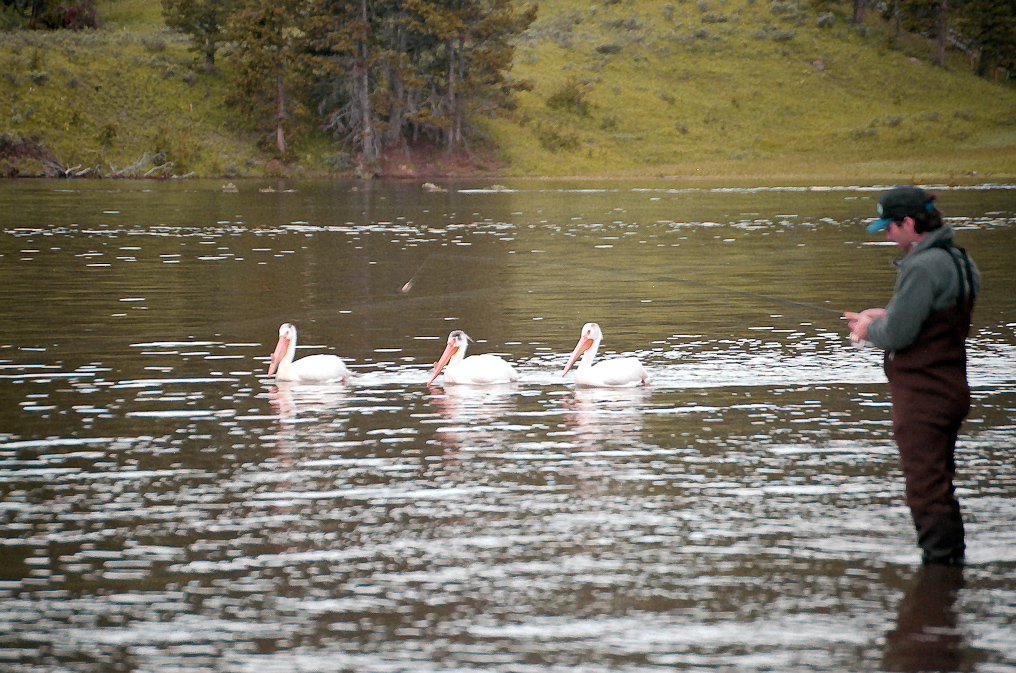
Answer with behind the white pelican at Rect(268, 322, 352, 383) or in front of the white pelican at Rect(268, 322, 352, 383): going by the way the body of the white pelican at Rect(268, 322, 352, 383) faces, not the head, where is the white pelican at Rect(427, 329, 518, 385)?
behind

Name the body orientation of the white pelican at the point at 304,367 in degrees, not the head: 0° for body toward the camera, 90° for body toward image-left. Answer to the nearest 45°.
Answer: approximately 90°

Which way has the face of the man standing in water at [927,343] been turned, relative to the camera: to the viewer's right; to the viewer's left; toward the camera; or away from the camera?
to the viewer's left

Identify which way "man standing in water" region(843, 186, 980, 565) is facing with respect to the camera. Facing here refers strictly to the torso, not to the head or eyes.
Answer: to the viewer's left

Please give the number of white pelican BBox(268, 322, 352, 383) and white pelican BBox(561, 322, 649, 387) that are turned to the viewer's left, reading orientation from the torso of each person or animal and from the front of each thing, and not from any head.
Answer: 2

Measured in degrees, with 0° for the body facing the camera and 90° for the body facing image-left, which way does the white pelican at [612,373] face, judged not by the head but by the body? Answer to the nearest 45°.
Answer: approximately 90°

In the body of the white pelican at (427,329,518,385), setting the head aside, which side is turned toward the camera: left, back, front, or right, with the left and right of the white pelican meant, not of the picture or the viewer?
left

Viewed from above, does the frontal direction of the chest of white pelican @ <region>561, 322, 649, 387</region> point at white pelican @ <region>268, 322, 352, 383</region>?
yes
